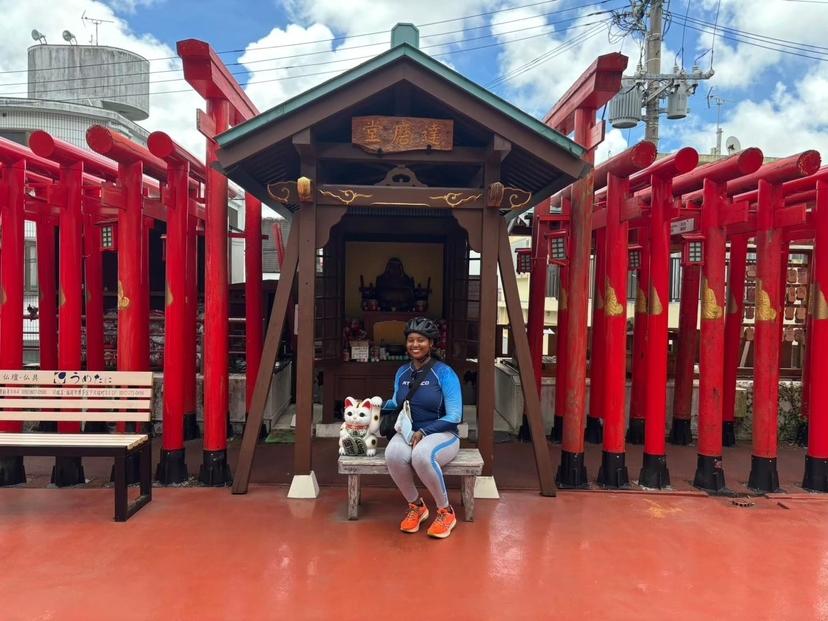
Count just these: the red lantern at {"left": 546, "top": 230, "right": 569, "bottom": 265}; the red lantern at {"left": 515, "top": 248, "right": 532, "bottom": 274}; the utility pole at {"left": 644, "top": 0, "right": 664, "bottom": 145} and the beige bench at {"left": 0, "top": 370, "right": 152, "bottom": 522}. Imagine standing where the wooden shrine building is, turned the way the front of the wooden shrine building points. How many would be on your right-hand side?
1

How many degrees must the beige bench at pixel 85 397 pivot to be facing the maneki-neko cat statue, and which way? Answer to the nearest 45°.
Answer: approximately 45° to its left

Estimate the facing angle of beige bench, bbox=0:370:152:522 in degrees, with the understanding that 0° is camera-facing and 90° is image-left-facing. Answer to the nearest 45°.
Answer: approximately 0°

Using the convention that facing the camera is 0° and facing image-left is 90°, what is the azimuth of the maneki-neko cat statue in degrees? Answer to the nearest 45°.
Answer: approximately 0°

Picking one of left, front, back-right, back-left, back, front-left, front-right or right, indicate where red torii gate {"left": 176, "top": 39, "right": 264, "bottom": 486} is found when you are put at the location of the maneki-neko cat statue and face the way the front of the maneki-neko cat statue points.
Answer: back-right

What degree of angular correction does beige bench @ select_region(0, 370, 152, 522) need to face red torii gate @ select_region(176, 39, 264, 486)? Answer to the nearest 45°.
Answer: approximately 90° to its left

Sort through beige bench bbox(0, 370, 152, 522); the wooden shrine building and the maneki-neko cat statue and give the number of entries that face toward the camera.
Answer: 3

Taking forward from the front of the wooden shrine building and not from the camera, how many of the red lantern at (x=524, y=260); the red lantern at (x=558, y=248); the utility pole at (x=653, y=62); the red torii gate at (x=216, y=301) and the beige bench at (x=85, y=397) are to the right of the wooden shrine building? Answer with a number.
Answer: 2

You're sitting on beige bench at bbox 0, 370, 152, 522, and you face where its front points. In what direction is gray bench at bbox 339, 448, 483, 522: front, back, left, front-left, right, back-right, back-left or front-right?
front-left

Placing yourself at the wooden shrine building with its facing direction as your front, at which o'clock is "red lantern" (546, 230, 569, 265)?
The red lantern is roughly at 8 o'clock from the wooden shrine building.

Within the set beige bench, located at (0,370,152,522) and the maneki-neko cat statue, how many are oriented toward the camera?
2

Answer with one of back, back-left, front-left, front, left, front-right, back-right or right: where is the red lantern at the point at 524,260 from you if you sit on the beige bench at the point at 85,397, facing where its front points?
left

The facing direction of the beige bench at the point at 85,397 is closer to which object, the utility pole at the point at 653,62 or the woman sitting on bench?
the woman sitting on bench
